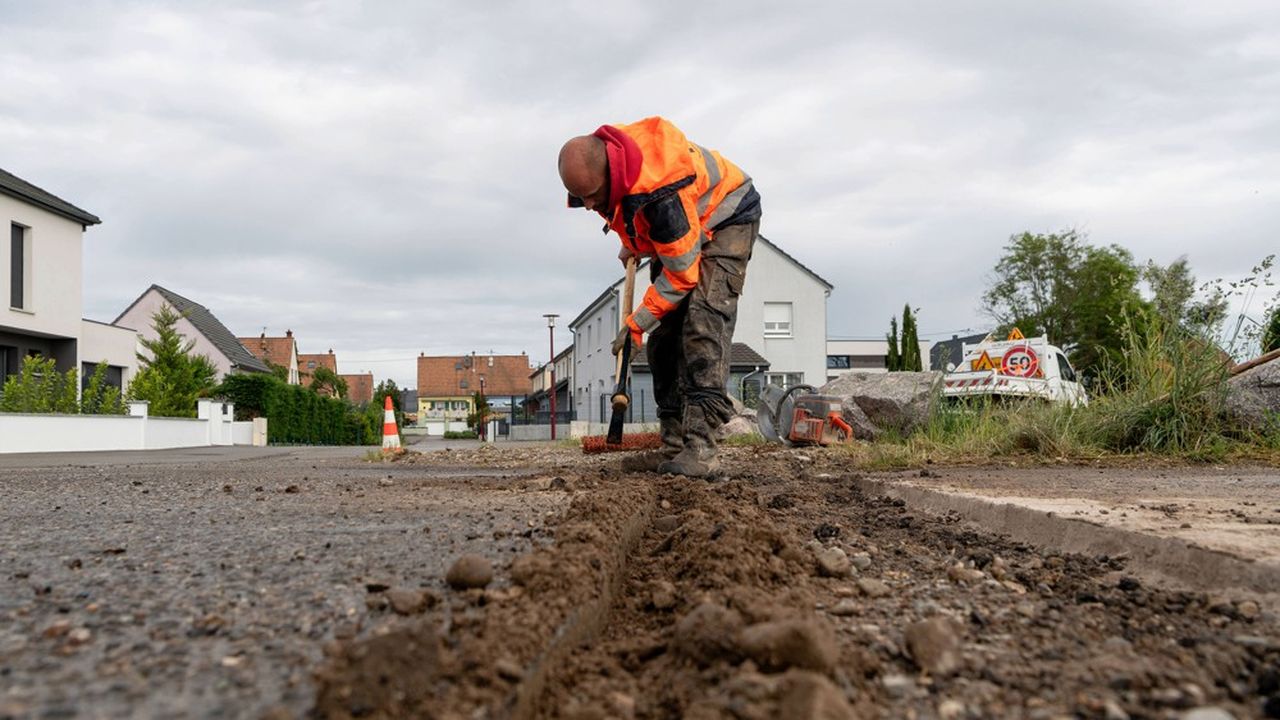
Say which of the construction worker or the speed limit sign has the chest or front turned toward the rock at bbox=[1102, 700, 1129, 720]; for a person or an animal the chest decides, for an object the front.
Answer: the speed limit sign

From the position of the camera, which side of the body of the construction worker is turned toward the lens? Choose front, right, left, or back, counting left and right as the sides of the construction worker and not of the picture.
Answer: left

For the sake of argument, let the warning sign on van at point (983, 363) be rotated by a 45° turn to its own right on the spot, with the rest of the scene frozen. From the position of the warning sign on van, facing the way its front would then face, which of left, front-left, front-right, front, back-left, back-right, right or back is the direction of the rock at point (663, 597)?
front-left

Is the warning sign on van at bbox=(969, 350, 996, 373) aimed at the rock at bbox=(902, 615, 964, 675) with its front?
yes

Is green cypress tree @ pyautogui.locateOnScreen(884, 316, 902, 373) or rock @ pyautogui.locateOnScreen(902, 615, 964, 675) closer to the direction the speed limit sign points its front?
the rock

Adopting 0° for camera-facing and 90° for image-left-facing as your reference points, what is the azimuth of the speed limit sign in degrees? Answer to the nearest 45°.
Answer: approximately 0°

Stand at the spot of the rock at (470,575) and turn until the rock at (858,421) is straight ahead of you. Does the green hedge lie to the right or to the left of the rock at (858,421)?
left

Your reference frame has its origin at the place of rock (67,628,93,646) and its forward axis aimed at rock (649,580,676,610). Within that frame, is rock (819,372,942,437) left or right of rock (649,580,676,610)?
left

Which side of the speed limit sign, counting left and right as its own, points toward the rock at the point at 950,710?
front
